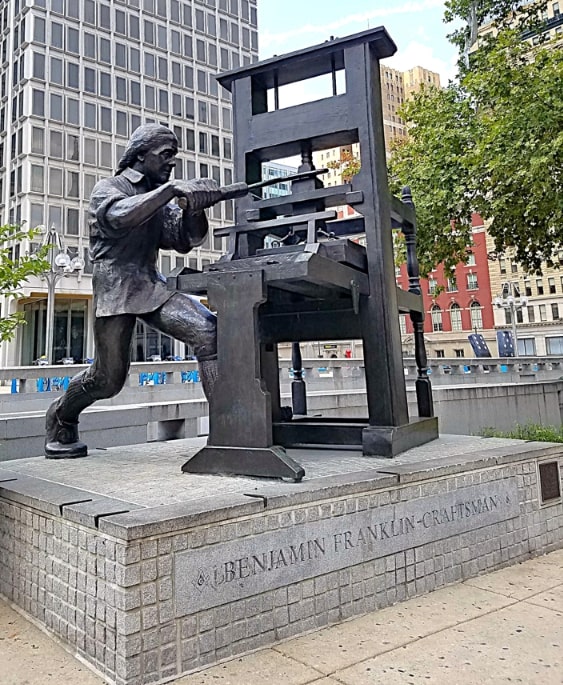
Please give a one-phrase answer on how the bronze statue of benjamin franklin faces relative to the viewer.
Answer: facing to the right of the viewer

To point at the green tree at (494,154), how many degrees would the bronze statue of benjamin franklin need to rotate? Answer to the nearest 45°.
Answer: approximately 45° to its left
